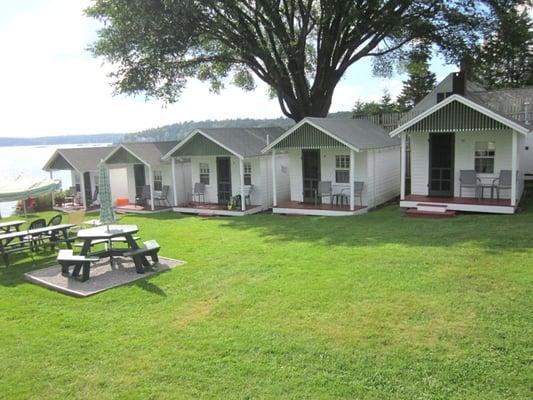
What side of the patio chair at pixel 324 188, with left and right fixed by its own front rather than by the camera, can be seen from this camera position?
front

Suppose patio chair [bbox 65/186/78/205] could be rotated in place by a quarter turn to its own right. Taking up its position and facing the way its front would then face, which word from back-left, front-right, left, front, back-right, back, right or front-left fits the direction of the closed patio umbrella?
back-left

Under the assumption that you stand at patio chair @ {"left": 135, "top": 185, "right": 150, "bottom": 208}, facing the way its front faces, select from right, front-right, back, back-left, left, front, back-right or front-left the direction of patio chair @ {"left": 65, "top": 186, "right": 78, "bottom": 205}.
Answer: right

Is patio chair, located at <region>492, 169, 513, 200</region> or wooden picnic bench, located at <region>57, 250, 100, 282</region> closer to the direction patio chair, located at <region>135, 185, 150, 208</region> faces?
the wooden picnic bench

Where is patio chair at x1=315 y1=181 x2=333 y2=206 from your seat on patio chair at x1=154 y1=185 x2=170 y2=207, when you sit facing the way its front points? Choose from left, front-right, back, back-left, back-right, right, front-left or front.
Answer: left

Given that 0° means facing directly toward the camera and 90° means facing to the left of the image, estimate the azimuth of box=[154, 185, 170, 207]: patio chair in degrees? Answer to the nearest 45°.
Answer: approximately 45°

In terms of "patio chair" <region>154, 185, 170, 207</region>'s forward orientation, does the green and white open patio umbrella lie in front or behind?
in front

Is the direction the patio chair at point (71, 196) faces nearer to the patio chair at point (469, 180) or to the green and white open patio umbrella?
the green and white open patio umbrella

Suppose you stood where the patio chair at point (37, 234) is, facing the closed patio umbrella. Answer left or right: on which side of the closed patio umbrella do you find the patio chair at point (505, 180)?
left

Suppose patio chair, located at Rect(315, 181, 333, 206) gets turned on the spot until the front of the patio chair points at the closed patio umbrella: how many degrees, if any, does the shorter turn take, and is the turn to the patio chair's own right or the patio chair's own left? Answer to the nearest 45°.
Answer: approximately 45° to the patio chair's own right

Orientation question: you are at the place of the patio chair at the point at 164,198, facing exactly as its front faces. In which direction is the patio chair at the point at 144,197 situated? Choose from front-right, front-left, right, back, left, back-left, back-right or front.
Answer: right
